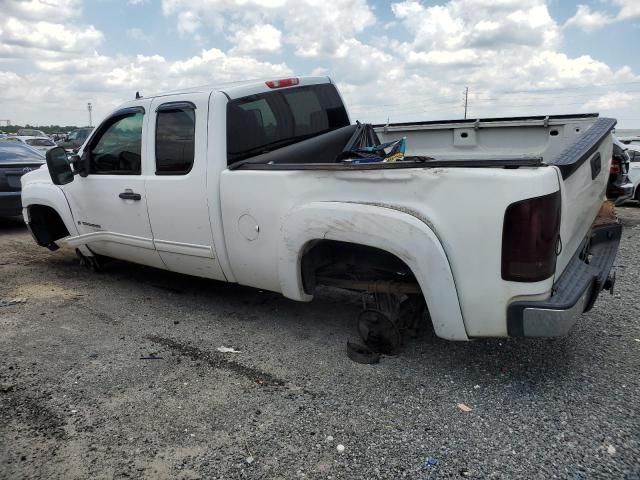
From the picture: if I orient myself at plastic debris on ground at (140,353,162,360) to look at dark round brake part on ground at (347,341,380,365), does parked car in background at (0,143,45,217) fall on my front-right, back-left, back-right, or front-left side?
back-left

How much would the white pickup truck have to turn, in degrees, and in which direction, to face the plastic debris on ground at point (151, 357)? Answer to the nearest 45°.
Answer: approximately 45° to its left

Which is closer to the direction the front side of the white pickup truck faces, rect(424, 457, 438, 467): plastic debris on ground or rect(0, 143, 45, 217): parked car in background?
the parked car in background

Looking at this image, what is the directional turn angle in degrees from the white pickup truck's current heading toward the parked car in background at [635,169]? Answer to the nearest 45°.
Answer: approximately 90° to its right

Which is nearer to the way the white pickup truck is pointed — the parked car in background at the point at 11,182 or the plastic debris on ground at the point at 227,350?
the parked car in background

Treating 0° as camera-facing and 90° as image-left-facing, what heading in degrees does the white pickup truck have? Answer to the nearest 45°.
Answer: approximately 135°

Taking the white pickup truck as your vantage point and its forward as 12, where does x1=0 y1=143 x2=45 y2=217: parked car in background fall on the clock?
The parked car in background is roughly at 12 o'clock from the white pickup truck.

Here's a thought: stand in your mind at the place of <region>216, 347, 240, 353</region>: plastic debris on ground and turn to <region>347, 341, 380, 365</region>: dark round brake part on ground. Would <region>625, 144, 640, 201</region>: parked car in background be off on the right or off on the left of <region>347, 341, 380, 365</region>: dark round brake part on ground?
left
